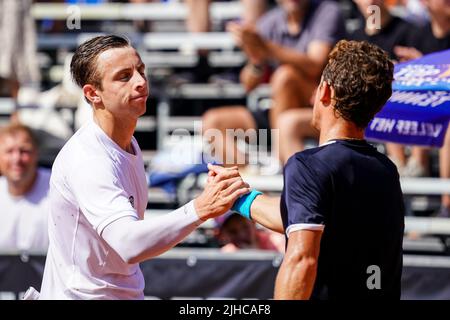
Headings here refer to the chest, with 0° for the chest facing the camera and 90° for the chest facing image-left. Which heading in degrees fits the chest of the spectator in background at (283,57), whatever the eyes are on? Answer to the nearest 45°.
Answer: approximately 45°

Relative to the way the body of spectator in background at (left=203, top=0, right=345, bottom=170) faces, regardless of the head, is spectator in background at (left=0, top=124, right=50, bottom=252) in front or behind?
in front

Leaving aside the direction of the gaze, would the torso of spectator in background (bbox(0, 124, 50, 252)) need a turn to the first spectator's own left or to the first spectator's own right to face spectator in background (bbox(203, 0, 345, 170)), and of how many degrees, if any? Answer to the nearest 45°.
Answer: approximately 90° to the first spectator's own left

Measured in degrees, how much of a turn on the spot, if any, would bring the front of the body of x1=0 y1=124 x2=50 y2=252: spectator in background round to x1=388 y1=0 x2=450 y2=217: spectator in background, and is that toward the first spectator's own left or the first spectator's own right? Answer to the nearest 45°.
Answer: approximately 90° to the first spectator's own left

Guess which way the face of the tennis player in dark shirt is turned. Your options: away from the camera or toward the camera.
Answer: away from the camera

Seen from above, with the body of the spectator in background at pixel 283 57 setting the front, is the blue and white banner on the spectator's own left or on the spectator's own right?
on the spectator's own left

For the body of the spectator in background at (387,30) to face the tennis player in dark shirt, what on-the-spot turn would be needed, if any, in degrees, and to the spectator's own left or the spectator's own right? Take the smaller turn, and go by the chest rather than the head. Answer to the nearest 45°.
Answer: approximately 45° to the spectator's own left
